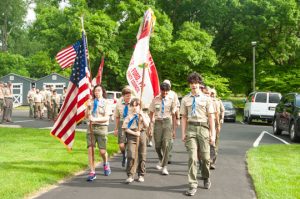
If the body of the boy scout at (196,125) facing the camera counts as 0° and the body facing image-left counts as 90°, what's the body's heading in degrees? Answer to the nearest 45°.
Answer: approximately 0°

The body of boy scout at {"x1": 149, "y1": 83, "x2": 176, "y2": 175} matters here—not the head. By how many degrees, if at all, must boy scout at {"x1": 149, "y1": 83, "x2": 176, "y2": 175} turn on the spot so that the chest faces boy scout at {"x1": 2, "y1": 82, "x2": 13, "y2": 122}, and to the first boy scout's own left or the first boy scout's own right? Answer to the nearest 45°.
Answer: approximately 135° to the first boy scout's own right
